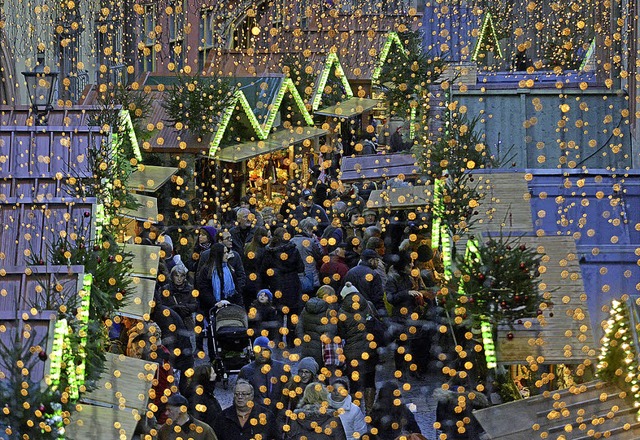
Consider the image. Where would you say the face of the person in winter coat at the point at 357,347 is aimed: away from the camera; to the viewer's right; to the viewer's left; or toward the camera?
away from the camera

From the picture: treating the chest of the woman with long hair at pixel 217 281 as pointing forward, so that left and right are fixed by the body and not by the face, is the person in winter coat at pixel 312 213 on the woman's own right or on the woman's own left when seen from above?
on the woman's own left

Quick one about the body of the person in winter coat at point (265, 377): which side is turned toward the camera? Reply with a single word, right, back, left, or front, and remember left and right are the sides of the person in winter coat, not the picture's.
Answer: front

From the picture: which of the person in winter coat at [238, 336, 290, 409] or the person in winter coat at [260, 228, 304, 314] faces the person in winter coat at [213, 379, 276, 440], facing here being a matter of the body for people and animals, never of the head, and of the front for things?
the person in winter coat at [238, 336, 290, 409]

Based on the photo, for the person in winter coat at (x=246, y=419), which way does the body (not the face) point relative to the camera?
toward the camera

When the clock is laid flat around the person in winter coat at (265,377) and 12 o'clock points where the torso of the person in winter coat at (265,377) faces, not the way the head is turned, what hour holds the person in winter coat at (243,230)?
the person in winter coat at (243,230) is roughly at 6 o'clock from the person in winter coat at (265,377).

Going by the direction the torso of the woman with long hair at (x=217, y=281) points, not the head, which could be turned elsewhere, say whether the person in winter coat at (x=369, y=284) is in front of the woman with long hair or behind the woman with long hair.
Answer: in front

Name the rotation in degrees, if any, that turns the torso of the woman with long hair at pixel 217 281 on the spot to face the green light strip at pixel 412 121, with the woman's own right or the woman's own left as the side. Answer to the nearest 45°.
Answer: approximately 135° to the woman's own left

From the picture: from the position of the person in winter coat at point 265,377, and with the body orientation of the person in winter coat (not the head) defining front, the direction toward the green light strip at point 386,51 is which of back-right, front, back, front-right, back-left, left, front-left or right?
back
